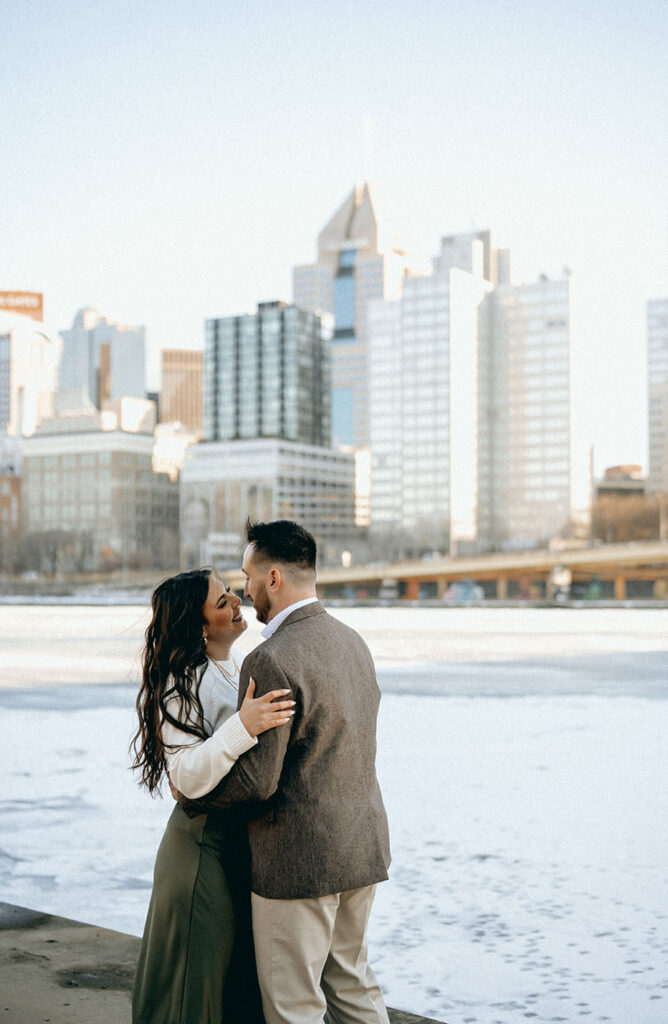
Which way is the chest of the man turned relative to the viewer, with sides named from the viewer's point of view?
facing away from the viewer and to the left of the viewer

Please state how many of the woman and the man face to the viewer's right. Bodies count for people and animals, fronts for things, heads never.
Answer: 1

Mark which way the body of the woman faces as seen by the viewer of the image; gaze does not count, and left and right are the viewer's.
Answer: facing to the right of the viewer

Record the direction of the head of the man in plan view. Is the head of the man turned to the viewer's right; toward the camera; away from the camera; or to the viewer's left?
to the viewer's left
